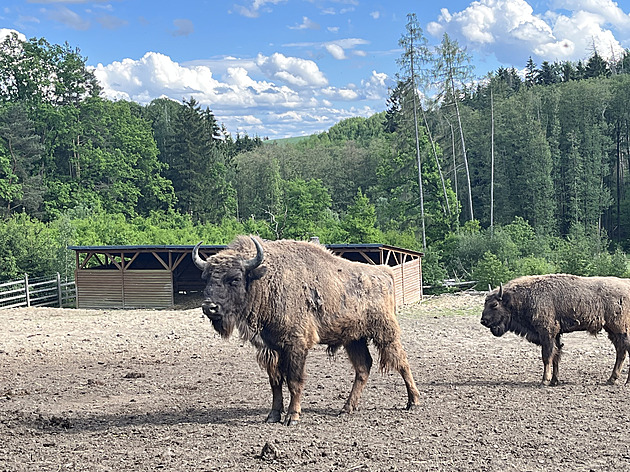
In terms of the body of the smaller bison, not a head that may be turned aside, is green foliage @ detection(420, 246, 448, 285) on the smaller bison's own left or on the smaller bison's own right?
on the smaller bison's own right

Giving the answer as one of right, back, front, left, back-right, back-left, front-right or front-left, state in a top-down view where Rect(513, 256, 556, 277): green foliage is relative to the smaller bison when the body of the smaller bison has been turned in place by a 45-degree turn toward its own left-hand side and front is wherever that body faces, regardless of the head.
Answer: back-right

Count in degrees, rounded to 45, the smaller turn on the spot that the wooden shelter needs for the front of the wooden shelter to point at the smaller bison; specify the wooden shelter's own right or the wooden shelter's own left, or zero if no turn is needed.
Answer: approximately 45° to the wooden shelter's own left

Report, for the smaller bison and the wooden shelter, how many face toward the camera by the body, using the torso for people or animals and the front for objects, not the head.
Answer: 1

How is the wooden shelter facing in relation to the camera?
toward the camera

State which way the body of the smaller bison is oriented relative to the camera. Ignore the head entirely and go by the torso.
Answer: to the viewer's left

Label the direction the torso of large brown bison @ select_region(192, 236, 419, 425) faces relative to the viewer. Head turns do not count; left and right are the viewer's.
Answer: facing the viewer and to the left of the viewer

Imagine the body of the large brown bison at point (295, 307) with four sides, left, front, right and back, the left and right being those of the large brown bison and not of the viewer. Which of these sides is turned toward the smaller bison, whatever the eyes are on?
back

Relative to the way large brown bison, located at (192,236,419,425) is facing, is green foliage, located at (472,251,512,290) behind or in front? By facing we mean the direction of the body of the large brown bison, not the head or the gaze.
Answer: behind
